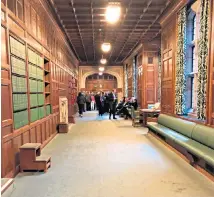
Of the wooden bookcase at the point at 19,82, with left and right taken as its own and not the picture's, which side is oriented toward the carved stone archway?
left

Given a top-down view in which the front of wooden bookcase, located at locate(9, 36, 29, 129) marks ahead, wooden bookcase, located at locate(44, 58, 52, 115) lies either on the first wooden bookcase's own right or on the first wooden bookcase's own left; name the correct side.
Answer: on the first wooden bookcase's own left

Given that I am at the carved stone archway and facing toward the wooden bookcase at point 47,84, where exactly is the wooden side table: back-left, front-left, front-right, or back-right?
front-left

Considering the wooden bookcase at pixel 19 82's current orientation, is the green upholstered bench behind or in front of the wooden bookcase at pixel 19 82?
in front

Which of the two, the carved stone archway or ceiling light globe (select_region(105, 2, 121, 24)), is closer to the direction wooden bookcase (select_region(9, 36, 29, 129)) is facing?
the ceiling light globe

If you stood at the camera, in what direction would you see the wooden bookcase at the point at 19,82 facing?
facing the viewer and to the right of the viewer

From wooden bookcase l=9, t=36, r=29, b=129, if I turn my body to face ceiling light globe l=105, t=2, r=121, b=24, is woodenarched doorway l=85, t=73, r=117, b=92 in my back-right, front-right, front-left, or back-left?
front-left

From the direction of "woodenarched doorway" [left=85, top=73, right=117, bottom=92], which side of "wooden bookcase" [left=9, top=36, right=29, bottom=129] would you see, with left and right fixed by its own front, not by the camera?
left
